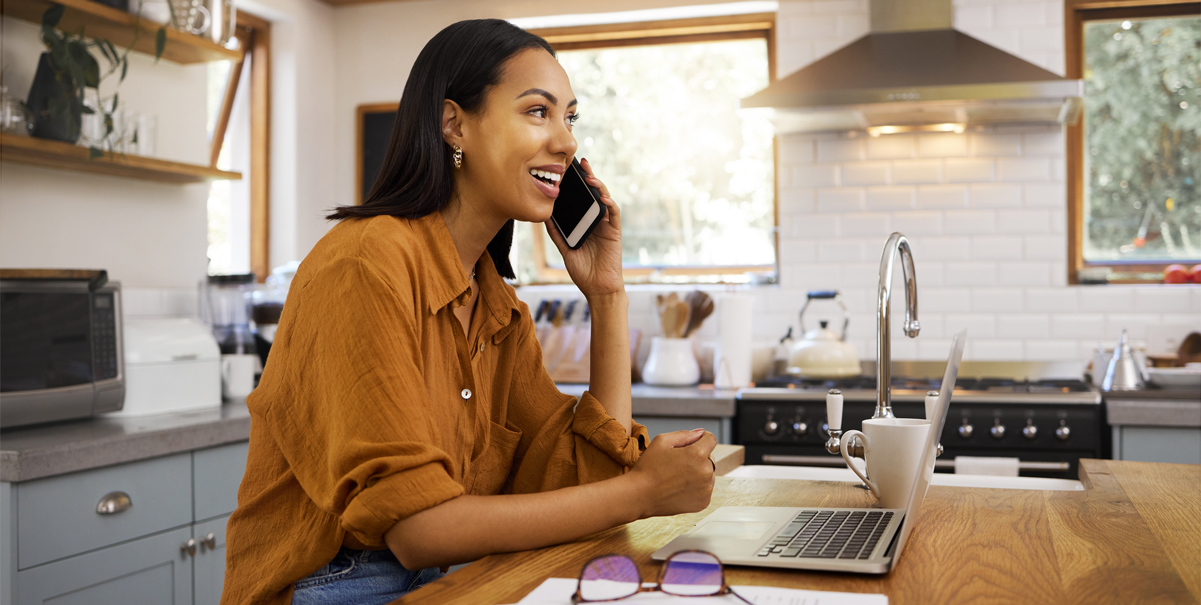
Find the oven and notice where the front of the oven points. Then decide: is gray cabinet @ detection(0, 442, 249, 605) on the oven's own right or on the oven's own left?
on the oven's own right

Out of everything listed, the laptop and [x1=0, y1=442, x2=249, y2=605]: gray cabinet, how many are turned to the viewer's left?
1

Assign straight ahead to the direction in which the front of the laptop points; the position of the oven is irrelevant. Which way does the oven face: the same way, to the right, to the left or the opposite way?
to the left

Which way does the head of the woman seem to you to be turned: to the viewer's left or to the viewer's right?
to the viewer's right

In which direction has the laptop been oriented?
to the viewer's left

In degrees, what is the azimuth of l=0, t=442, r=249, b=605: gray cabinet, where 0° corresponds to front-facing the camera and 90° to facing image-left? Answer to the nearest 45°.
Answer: approximately 315°

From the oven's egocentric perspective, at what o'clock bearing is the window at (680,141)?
The window is roughly at 4 o'clock from the oven.

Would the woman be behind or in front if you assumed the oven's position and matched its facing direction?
in front

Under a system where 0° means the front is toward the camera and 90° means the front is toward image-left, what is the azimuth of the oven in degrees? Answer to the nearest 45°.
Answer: approximately 0°

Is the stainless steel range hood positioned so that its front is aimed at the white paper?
yes

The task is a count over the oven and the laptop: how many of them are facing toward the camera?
1
